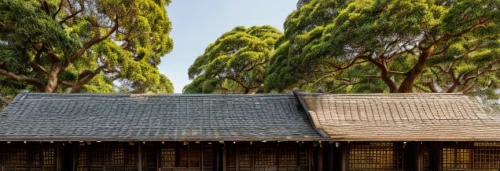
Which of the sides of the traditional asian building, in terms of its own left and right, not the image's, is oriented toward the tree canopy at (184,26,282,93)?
back

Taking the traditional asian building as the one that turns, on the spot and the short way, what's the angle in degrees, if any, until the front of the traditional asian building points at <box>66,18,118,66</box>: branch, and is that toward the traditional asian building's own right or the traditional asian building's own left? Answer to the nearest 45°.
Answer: approximately 135° to the traditional asian building's own right

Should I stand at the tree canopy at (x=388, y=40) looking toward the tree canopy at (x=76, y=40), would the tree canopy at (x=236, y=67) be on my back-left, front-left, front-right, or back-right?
front-right

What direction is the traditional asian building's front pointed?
toward the camera

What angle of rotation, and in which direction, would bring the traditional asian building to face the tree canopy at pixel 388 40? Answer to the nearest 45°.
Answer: approximately 135° to its left

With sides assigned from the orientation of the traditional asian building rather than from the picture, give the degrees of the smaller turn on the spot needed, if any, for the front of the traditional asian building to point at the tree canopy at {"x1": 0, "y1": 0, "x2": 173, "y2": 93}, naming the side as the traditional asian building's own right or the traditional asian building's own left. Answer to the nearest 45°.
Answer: approximately 135° to the traditional asian building's own right
